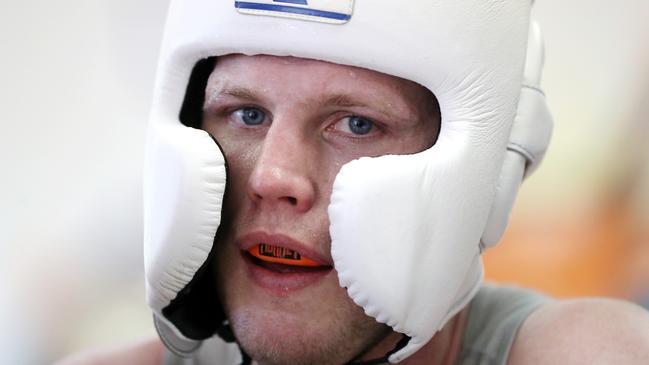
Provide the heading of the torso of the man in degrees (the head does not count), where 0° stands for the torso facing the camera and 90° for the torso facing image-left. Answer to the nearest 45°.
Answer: approximately 45°
